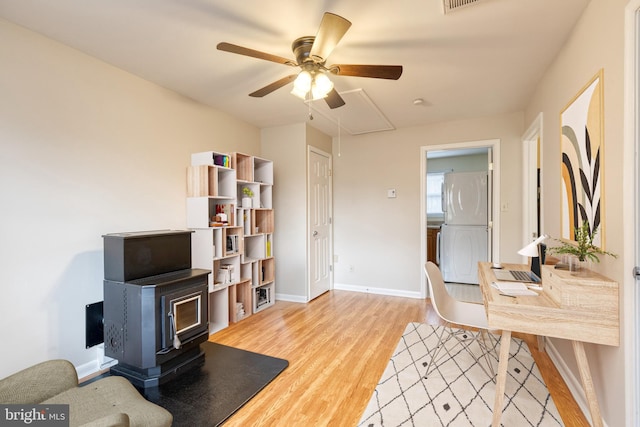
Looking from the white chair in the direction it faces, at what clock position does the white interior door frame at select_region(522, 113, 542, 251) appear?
The white interior door frame is roughly at 10 o'clock from the white chair.

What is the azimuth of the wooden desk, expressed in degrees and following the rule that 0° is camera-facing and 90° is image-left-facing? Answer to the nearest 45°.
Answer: approximately 45°

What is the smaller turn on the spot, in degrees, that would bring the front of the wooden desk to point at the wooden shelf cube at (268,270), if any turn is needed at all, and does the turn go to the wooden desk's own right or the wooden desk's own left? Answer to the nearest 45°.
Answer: approximately 45° to the wooden desk's own right

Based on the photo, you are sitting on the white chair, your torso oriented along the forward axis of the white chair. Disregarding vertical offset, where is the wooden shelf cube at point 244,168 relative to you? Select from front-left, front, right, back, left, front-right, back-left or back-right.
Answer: back

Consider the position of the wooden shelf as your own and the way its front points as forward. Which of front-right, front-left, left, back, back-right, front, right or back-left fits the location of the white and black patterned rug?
front

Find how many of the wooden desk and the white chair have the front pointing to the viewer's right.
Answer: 1

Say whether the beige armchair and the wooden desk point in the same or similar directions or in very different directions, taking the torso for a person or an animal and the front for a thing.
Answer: very different directions

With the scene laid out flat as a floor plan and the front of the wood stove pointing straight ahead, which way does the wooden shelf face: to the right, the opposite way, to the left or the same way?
the same way

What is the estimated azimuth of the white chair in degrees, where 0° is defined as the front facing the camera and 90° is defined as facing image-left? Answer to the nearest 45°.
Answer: approximately 270°

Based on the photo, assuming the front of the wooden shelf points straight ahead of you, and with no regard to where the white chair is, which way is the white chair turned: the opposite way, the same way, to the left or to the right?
the same way

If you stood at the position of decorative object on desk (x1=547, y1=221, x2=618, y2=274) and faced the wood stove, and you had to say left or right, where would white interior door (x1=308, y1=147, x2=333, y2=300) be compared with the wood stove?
right

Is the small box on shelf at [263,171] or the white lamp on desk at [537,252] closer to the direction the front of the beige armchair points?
the white lamp on desk

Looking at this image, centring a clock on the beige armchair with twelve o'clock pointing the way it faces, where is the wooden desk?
The wooden desk is roughly at 12 o'clock from the beige armchair.

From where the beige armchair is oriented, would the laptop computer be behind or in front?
in front
